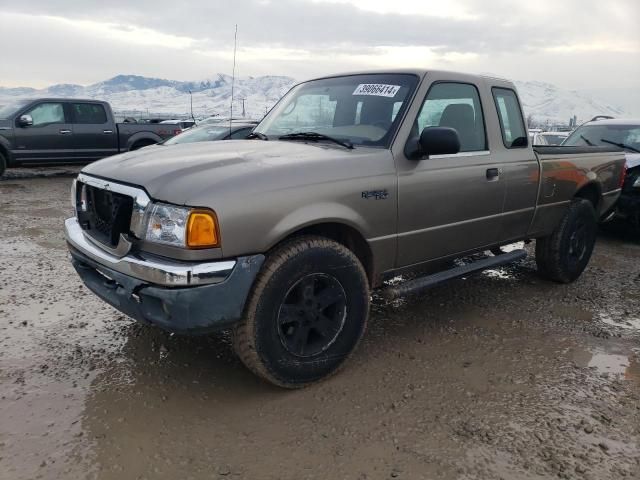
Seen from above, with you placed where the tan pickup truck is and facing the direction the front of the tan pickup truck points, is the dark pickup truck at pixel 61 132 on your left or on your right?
on your right

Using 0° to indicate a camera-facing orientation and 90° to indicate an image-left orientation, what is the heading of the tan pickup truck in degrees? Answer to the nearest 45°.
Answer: approximately 45°

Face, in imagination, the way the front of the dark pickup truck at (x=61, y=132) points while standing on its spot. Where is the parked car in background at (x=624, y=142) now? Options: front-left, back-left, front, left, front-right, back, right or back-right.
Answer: back-left

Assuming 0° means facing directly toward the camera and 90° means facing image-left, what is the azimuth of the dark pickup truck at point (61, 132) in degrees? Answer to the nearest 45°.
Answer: approximately 90°

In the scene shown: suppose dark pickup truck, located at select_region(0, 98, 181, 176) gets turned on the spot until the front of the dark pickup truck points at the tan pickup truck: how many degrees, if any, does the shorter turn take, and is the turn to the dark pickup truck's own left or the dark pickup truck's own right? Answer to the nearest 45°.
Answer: approximately 90° to the dark pickup truck's own left

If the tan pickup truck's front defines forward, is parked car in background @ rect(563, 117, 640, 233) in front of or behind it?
behind
